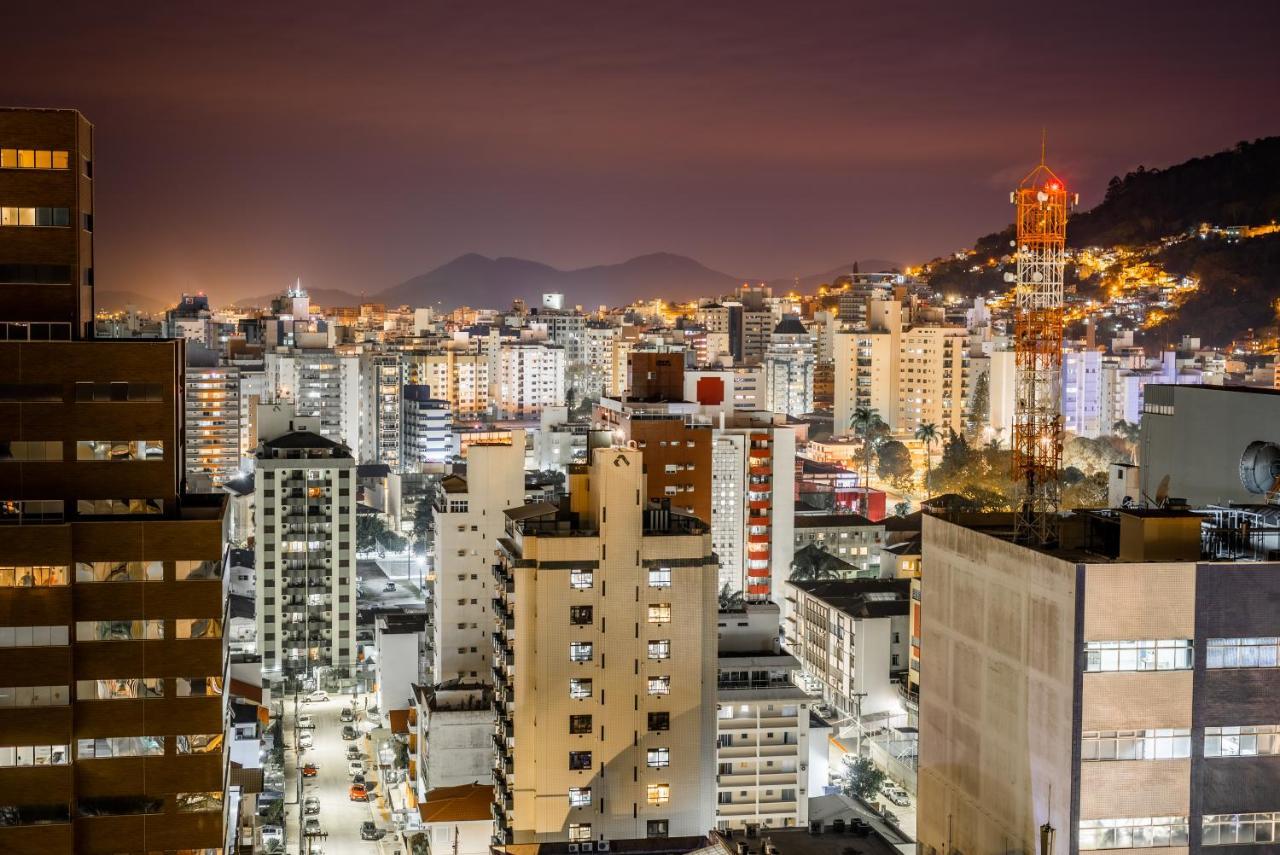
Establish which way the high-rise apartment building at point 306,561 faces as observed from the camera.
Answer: facing the viewer

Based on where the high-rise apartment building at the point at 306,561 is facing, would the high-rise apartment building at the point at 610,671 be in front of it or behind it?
in front

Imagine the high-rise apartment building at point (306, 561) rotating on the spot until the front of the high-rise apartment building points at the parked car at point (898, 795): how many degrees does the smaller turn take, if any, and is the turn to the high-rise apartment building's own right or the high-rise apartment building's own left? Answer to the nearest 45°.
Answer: approximately 45° to the high-rise apartment building's own left

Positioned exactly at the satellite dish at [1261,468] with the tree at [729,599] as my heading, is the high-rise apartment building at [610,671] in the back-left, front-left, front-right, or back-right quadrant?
front-left

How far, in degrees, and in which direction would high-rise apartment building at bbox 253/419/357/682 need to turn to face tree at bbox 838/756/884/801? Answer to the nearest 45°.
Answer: approximately 45° to its left

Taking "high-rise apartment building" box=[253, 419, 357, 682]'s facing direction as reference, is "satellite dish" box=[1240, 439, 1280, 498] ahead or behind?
ahead

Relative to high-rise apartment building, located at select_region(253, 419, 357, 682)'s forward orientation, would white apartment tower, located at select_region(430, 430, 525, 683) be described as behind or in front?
in front

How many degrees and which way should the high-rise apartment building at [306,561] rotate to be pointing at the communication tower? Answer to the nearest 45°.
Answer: approximately 45° to its left

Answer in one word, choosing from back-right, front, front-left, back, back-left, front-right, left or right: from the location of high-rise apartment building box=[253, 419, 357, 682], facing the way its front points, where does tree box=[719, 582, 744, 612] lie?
front-left
